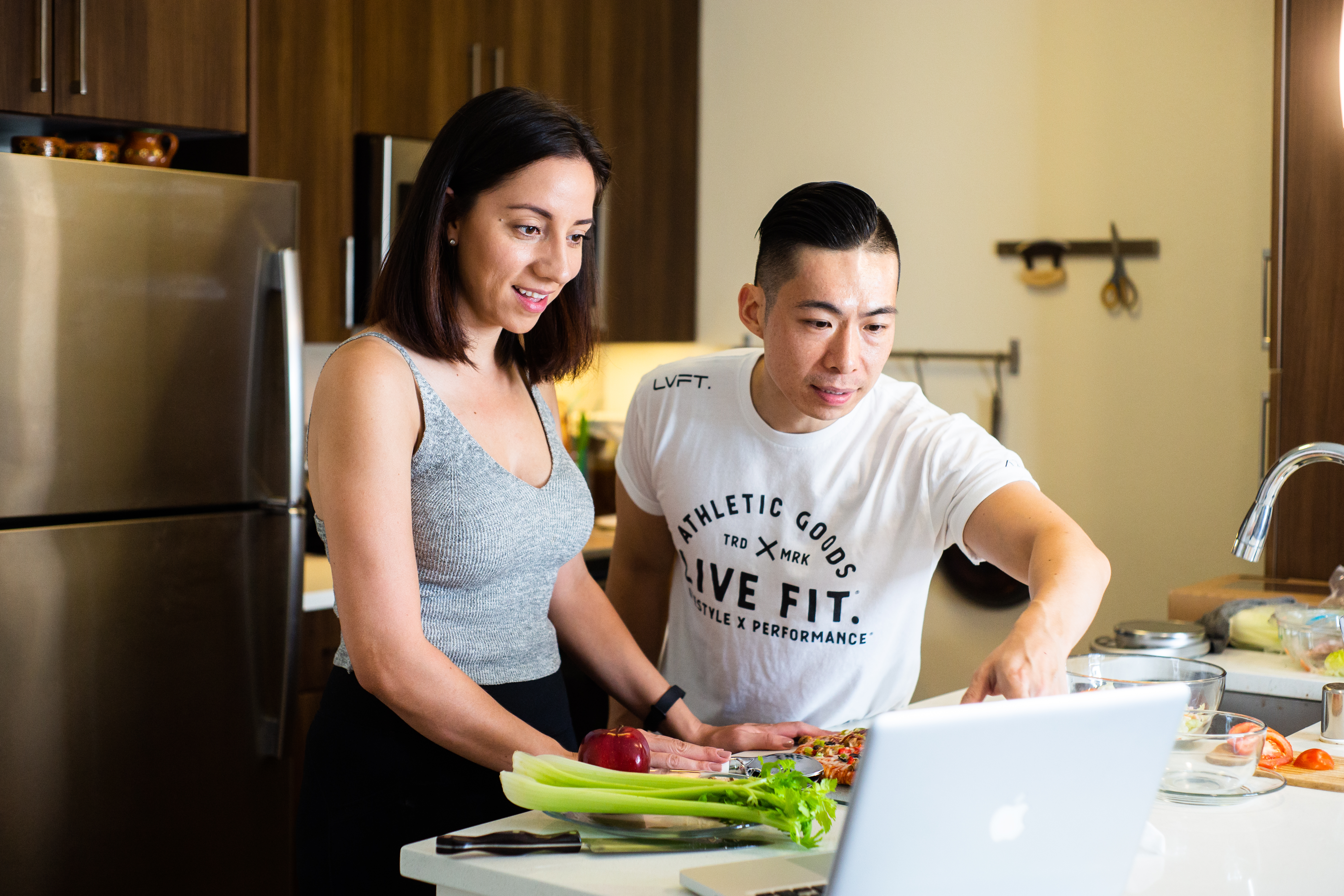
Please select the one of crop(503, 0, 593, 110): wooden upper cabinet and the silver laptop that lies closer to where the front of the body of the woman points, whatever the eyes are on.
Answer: the silver laptop

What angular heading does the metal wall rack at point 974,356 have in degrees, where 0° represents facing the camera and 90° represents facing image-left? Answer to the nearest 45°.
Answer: approximately 0°

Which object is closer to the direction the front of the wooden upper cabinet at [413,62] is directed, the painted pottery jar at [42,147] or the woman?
the woman

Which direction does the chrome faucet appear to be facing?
to the viewer's left

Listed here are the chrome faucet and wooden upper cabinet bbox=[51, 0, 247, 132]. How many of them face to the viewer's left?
1

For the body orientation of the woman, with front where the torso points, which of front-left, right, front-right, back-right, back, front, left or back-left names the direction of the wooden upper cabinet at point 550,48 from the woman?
back-left

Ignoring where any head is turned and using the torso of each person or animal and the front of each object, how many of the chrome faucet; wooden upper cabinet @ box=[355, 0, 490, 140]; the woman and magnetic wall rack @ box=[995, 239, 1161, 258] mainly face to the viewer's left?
1

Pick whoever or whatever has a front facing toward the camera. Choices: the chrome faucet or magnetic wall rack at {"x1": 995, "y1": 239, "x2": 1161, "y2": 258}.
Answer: the magnetic wall rack

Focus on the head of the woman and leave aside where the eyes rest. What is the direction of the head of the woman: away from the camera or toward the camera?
toward the camera

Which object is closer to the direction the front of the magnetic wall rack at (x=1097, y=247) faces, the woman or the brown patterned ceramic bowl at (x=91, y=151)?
the woman

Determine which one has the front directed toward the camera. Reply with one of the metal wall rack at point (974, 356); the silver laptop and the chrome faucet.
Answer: the metal wall rack

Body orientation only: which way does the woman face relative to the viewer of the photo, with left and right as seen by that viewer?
facing the viewer and to the right of the viewer

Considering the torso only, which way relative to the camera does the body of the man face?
toward the camera
